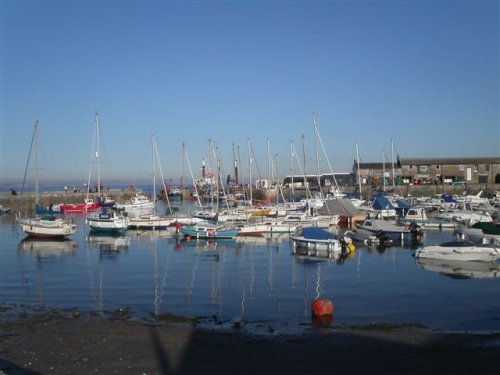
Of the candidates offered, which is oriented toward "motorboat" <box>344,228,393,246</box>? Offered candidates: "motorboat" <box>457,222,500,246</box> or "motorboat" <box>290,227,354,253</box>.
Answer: "motorboat" <box>457,222,500,246</box>

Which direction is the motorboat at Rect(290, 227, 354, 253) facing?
to the viewer's left

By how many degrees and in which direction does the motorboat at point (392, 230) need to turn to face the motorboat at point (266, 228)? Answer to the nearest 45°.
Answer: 0° — it already faces it

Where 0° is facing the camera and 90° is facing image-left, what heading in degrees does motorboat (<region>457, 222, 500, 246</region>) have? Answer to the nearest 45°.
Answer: approximately 90°

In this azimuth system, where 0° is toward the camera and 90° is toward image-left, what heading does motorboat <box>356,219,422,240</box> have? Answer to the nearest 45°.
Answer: approximately 90°
